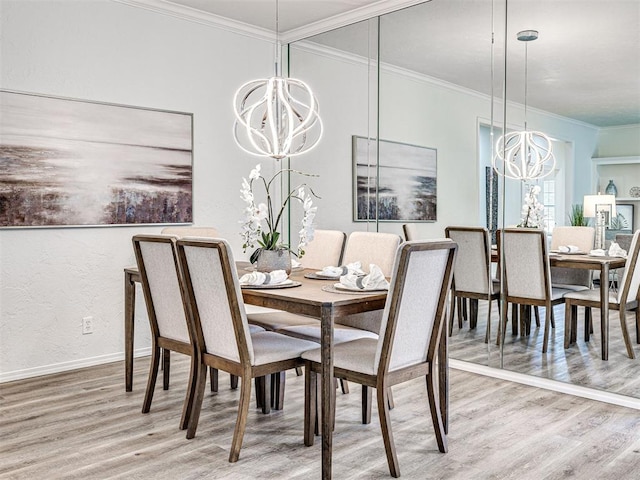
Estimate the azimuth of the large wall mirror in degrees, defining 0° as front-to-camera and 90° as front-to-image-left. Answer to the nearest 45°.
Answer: approximately 45°

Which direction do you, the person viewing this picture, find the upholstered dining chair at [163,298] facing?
facing away from the viewer and to the right of the viewer

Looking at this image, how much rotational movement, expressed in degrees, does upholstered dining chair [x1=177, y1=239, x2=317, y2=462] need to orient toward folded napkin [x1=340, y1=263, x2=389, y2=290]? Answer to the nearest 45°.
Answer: approximately 45° to its right

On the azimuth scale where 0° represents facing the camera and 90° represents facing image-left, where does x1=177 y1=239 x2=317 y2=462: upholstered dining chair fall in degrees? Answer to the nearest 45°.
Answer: approximately 225°

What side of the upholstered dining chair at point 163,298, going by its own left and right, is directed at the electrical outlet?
left

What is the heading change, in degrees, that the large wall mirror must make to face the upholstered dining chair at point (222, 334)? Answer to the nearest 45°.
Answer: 0° — it already faces it

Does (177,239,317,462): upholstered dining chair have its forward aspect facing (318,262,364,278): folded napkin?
yes

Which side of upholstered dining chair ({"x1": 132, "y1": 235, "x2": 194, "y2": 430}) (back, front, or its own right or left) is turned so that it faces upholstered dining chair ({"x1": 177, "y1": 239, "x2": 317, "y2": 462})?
right

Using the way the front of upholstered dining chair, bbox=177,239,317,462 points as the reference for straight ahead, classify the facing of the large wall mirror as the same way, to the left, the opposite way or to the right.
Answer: the opposite way
